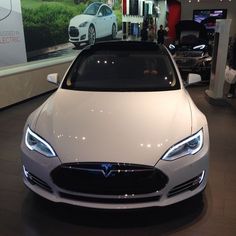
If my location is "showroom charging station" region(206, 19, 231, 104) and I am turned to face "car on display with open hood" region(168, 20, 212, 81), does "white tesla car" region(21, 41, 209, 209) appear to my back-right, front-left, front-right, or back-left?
back-left

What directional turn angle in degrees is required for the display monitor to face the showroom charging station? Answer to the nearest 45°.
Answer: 0° — it already faces it

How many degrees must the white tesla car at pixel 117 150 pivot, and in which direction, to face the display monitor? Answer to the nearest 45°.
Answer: approximately 180°

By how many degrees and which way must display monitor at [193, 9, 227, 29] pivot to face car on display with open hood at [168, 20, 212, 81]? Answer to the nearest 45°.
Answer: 0° — it already faces it

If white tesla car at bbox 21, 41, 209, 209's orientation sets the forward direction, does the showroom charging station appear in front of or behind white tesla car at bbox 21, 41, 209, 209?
behind

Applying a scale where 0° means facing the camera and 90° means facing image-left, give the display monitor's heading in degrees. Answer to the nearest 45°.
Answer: approximately 0°

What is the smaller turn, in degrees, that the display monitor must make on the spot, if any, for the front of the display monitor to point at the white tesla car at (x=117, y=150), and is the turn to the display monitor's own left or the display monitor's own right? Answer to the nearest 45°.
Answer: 0° — it already faces it

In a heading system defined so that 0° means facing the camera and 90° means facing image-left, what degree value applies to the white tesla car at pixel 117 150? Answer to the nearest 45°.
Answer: approximately 0°

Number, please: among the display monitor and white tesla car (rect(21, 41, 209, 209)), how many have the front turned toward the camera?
2
